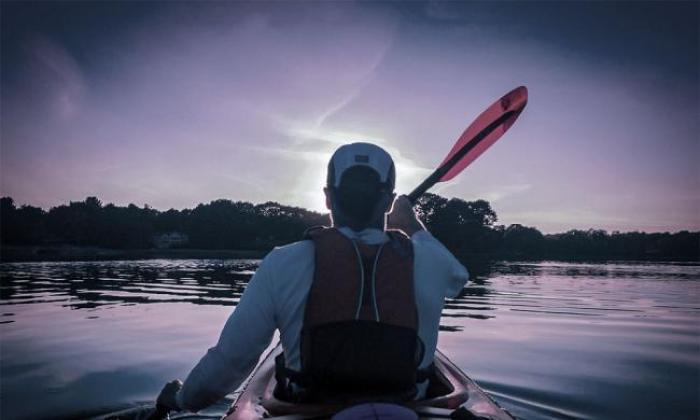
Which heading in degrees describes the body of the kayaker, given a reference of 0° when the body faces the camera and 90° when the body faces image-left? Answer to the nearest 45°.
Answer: approximately 180°

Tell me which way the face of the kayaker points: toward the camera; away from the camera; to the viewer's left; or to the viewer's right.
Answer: away from the camera
